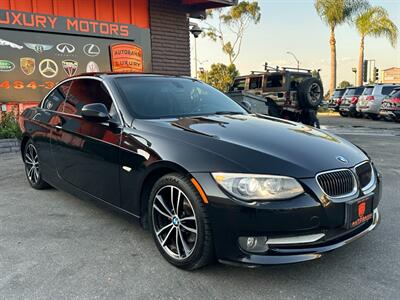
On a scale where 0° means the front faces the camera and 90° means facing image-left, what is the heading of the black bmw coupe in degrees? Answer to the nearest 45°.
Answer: approximately 315°

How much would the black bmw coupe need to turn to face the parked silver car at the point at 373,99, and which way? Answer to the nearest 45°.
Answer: approximately 90° to its left

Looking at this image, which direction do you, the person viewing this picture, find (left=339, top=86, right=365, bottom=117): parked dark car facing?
facing away from the viewer and to the right of the viewer

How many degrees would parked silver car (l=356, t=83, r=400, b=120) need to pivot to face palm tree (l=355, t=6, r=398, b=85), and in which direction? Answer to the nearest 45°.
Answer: approximately 45° to its left

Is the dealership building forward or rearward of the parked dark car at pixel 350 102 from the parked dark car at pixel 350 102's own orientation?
rearward

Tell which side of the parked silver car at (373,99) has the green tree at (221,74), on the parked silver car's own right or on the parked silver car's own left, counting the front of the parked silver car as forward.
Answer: on the parked silver car's own left

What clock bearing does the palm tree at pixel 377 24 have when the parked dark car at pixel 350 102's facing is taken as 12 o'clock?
The palm tree is roughly at 11 o'clock from the parked dark car.

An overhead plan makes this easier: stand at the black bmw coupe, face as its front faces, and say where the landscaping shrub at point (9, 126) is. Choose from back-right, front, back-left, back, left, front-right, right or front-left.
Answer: back

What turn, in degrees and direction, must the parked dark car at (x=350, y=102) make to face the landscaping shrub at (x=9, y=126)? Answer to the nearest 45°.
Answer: approximately 180°

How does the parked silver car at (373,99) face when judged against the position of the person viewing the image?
facing away from the viewer and to the right of the viewer

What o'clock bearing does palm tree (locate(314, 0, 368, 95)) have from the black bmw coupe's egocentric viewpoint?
The palm tree is roughly at 8 o'clock from the black bmw coupe.

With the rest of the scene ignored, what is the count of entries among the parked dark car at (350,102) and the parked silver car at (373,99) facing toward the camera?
0
